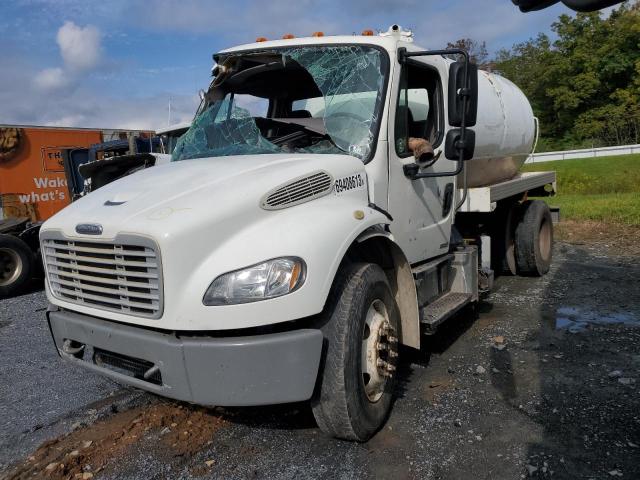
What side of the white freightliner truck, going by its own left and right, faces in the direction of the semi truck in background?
right

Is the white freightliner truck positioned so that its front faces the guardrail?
no

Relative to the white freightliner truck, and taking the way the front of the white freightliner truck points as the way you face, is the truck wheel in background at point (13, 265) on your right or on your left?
on your right

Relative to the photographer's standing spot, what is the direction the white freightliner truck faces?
facing the viewer and to the left of the viewer
